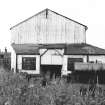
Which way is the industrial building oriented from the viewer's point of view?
toward the camera
